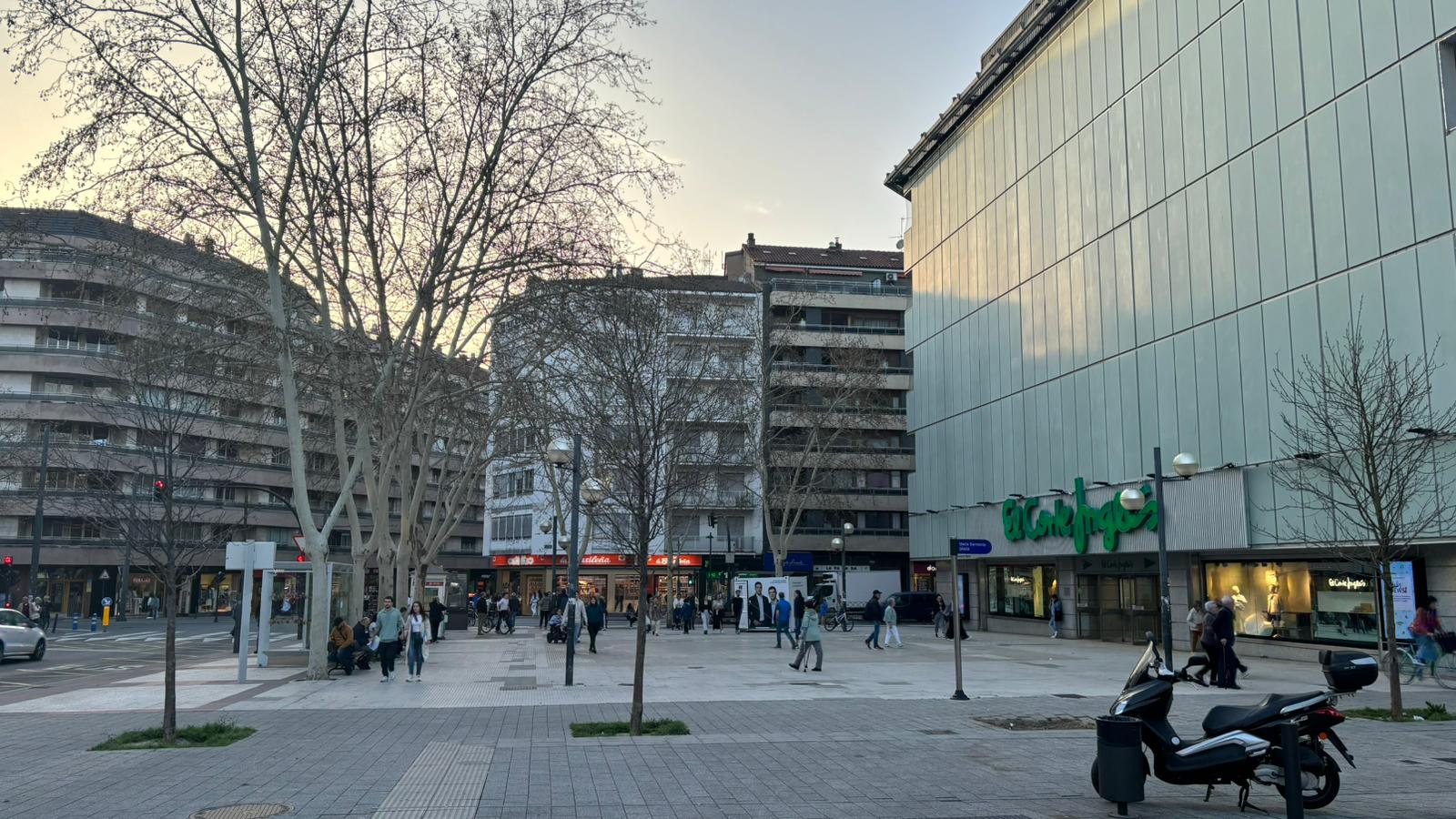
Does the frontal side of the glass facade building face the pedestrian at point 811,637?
yes

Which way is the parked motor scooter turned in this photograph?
to the viewer's left

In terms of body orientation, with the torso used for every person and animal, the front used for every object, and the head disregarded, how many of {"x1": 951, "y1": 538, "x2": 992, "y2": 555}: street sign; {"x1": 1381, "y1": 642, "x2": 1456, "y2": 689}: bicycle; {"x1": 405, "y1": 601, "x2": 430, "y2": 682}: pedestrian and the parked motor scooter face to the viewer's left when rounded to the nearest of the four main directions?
2

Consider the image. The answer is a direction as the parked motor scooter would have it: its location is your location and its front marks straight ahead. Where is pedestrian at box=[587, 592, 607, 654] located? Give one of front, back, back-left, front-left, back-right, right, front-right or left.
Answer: front-right

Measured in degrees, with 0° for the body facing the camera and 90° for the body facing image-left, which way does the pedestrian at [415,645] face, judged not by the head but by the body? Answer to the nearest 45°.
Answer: approximately 0°

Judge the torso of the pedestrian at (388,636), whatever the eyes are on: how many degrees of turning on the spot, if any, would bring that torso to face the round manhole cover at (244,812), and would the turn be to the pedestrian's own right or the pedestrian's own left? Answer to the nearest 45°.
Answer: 0° — they already face it

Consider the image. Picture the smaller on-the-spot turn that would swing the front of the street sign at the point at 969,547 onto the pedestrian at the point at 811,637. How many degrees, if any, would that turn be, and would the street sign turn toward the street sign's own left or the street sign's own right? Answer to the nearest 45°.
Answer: approximately 135° to the street sign's own right

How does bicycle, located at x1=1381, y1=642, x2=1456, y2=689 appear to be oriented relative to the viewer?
to the viewer's left

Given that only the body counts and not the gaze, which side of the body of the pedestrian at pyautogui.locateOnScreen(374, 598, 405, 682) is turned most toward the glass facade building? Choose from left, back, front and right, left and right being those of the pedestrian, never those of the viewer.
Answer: left

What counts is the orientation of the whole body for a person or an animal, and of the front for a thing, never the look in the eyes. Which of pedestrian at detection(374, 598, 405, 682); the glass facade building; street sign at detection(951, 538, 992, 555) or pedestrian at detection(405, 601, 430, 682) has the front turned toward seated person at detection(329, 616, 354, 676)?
the glass facade building

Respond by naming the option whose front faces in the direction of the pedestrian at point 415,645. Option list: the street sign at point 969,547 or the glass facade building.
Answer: the glass facade building

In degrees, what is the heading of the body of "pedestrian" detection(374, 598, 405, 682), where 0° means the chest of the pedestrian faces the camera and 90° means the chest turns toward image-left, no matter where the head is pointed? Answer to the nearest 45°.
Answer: approximately 0°
